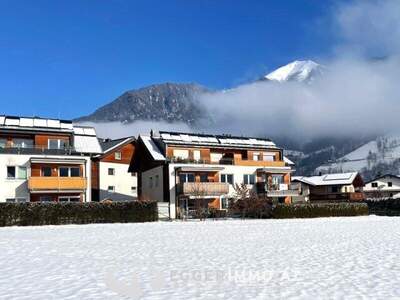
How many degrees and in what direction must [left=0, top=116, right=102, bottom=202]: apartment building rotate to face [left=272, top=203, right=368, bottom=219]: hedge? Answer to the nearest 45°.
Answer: approximately 90° to its left

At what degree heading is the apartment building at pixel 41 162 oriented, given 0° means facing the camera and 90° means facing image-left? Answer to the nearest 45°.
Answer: approximately 0°

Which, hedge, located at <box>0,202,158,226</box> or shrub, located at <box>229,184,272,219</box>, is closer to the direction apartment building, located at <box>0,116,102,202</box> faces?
the hedge

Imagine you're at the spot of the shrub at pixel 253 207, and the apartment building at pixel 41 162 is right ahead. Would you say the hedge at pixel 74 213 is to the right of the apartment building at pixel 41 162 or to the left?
left

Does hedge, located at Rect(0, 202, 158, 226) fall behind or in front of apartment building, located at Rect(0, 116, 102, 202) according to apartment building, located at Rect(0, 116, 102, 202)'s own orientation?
in front

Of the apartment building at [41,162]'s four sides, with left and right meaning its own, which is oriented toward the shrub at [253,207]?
left
